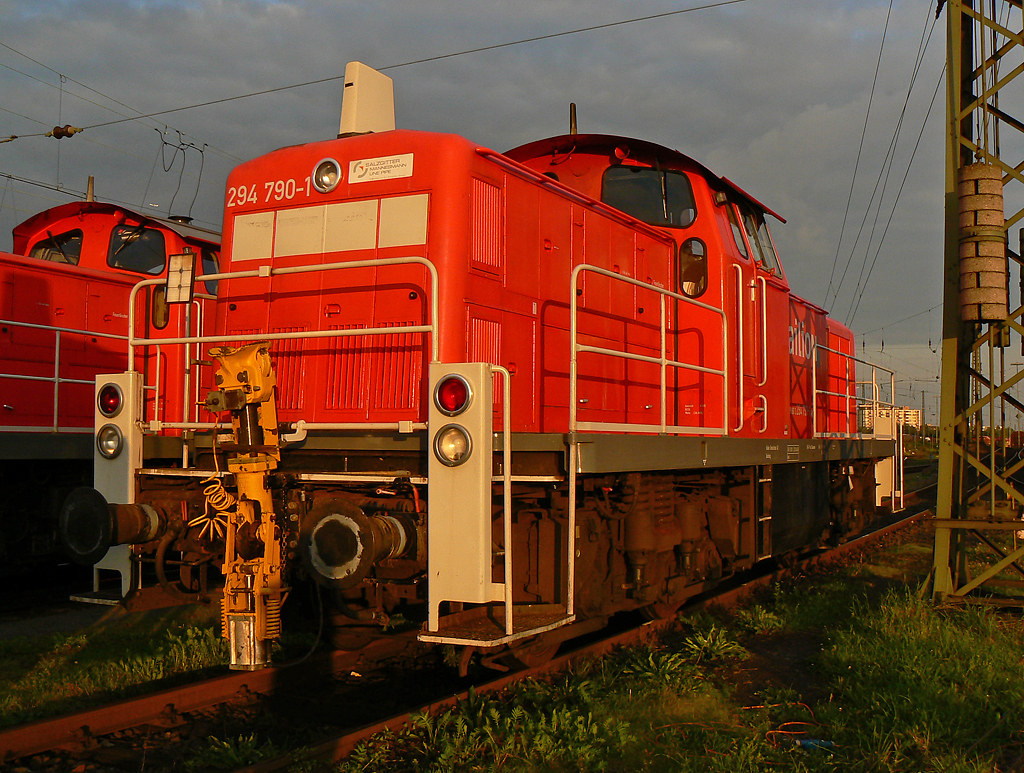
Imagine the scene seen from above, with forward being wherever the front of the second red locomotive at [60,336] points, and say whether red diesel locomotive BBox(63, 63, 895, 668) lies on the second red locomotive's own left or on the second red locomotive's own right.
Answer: on the second red locomotive's own left

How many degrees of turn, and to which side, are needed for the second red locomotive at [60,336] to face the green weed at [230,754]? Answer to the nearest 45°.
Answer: approximately 45° to its left

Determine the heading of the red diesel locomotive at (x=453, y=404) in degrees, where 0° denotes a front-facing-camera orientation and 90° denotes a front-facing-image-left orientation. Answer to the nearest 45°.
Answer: approximately 45°

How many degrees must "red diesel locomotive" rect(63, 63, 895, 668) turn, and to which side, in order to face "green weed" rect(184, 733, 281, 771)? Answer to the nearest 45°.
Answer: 0° — it already faces it

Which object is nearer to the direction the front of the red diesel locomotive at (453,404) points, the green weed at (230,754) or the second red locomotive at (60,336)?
the green weed

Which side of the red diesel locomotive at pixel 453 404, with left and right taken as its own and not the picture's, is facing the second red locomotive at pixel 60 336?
right

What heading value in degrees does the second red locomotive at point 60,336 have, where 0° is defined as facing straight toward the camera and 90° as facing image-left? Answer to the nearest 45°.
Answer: approximately 45°
